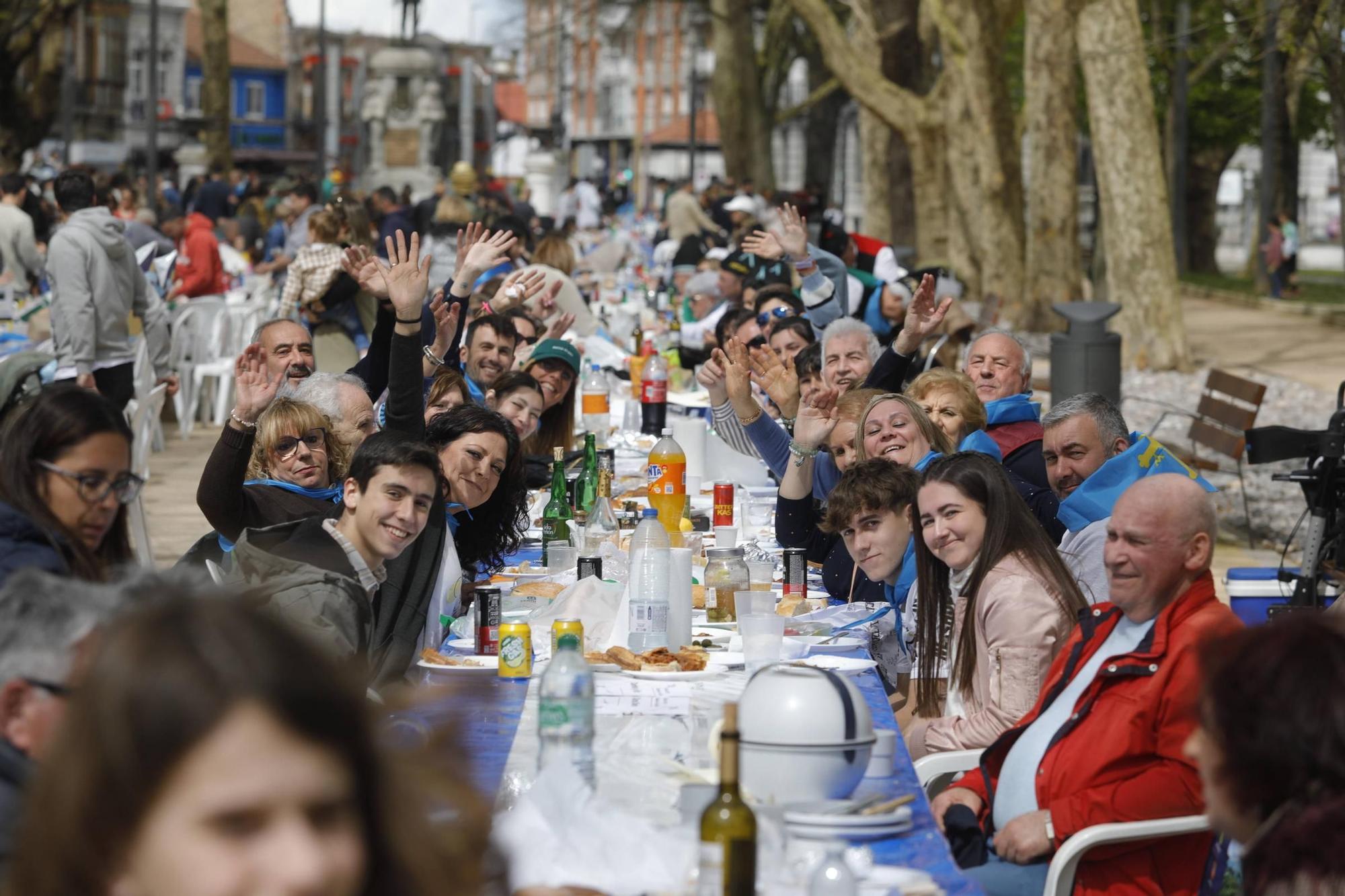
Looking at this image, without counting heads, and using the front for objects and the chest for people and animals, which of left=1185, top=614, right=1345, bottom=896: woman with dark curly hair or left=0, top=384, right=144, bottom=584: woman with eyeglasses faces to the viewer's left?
the woman with dark curly hair

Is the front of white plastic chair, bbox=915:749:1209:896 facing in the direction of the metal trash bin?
no

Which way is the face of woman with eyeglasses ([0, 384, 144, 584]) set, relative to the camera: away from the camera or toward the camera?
toward the camera

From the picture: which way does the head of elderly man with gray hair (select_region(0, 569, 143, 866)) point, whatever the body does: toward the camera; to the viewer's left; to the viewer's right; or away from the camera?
to the viewer's right

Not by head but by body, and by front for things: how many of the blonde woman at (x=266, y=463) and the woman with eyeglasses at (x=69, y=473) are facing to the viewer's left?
0

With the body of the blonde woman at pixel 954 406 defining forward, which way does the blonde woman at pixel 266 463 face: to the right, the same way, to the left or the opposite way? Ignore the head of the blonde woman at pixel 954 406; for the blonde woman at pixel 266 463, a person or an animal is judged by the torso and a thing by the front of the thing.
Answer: to the left

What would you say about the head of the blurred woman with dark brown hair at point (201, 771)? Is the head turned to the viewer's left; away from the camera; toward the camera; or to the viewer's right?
toward the camera

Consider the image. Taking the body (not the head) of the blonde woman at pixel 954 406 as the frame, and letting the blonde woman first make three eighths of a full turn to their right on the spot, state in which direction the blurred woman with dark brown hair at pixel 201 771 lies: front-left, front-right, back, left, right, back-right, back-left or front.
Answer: back

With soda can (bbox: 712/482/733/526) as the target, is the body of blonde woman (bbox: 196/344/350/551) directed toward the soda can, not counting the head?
no

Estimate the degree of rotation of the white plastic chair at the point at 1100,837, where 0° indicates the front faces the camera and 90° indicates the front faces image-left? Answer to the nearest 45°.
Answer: approximately 45°

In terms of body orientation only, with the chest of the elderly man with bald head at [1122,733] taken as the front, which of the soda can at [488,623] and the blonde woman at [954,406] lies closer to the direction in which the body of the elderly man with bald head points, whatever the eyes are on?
the soda can

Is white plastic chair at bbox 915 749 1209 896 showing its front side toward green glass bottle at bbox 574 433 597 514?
no

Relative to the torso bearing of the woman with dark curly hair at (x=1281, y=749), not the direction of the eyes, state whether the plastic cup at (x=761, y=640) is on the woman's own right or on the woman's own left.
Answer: on the woman's own right
